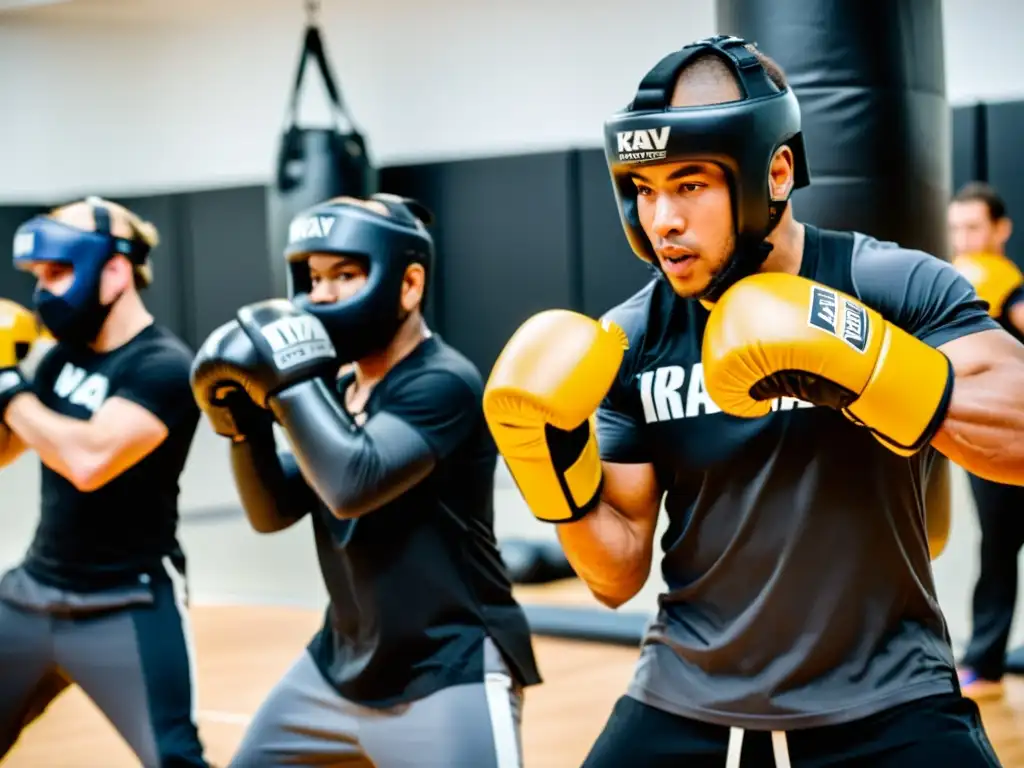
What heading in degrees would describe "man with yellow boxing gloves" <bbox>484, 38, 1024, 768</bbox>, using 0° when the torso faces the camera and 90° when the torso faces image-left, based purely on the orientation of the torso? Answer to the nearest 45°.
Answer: approximately 45°

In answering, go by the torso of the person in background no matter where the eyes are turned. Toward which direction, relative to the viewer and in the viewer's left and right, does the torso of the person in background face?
facing the viewer and to the left of the viewer

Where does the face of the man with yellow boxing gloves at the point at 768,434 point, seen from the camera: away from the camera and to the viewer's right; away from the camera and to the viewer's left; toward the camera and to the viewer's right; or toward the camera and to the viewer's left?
toward the camera and to the viewer's left

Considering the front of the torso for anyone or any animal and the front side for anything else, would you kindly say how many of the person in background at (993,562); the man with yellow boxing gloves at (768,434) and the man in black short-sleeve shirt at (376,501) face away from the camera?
0

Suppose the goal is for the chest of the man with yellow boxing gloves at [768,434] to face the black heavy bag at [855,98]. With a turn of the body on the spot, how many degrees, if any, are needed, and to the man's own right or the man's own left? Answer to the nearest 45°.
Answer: approximately 135° to the man's own right

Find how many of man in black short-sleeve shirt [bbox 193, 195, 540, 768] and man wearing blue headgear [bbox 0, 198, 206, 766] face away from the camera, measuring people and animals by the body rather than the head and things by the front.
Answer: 0

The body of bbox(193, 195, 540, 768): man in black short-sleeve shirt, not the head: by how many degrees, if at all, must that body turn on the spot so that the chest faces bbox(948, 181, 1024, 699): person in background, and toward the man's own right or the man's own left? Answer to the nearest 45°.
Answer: approximately 180°

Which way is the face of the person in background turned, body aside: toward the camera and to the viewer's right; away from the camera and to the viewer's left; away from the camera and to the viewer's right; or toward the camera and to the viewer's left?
toward the camera and to the viewer's left

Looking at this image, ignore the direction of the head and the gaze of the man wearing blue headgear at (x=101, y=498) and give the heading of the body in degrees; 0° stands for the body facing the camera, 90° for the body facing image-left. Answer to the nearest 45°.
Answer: approximately 45°
